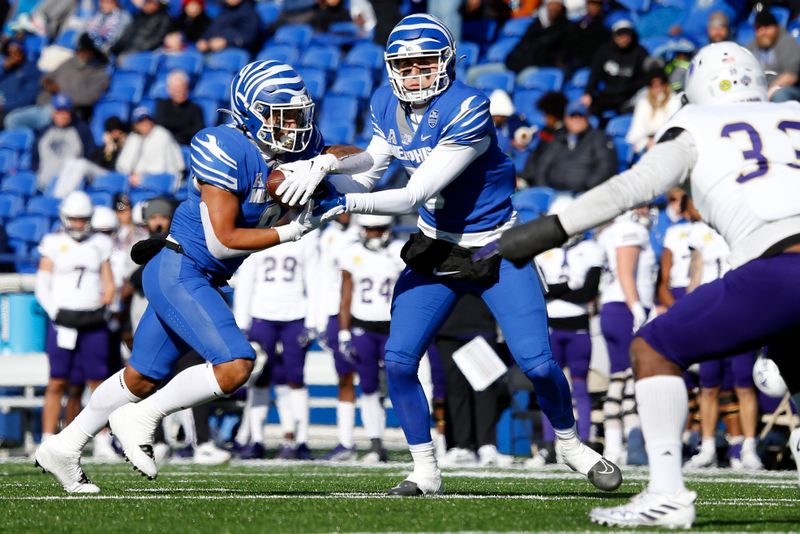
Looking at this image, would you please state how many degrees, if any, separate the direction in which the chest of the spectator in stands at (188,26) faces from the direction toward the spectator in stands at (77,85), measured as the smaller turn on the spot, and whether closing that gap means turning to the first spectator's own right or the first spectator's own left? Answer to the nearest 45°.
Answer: approximately 90° to the first spectator's own right

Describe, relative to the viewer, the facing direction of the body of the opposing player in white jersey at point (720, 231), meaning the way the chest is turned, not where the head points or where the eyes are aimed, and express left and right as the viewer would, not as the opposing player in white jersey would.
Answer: facing away from the viewer and to the left of the viewer
